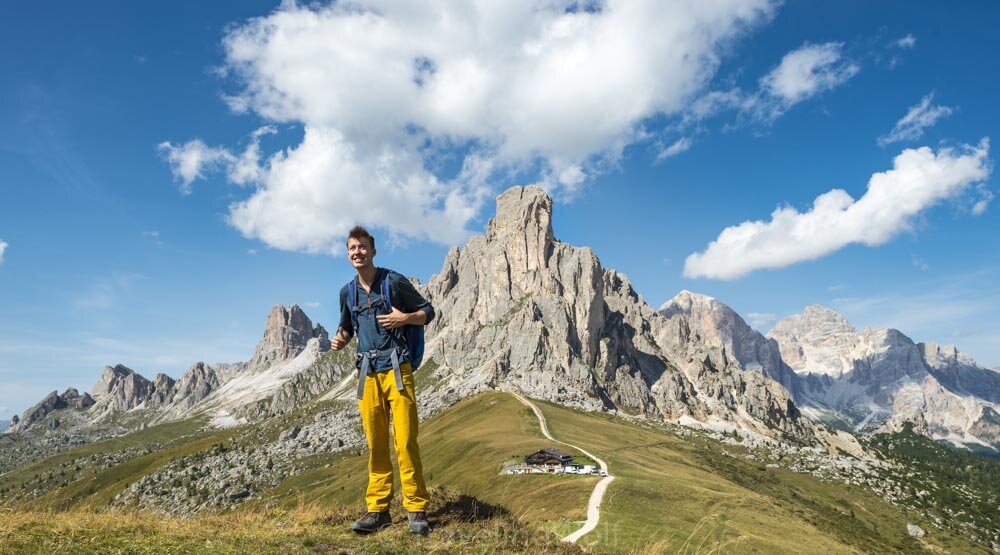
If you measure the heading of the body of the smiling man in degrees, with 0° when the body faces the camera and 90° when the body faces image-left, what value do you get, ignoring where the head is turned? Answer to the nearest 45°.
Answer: approximately 45°
